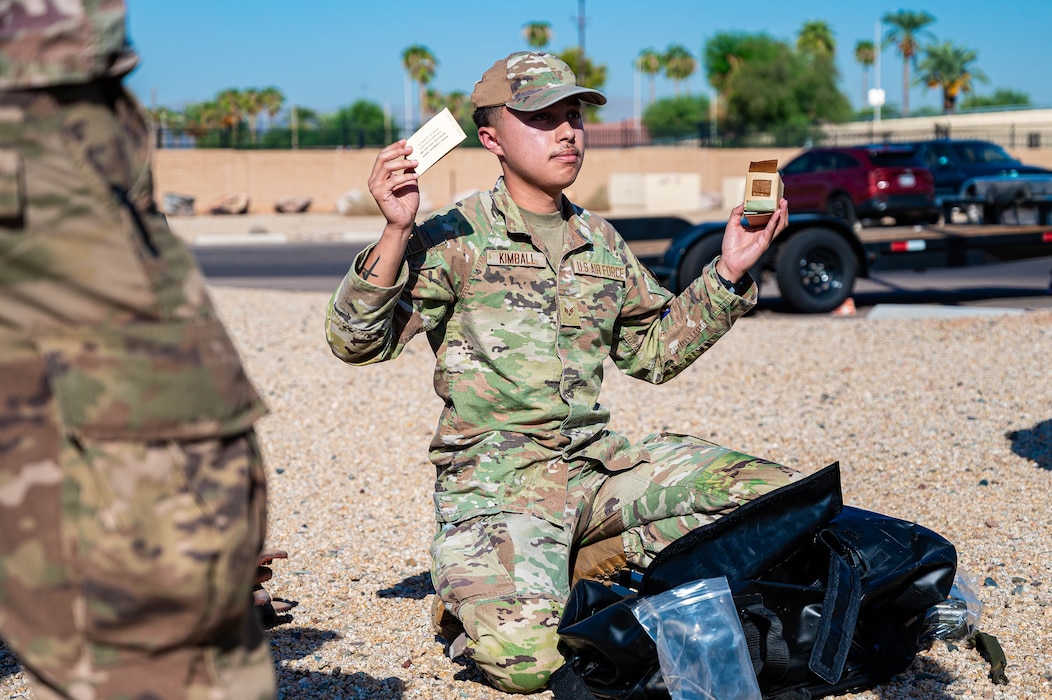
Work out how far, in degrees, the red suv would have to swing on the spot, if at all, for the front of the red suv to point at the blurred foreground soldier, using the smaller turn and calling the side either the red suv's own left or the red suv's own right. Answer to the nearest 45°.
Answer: approximately 135° to the red suv's own left

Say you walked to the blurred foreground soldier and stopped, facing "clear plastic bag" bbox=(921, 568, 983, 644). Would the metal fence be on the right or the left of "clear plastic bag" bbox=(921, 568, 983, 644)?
left

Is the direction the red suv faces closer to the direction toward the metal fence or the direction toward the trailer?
the metal fence

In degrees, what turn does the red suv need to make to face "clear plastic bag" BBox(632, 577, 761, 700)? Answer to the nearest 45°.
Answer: approximately 135° to its left

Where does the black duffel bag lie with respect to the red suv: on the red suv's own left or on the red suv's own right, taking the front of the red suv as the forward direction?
on the red suv's own left

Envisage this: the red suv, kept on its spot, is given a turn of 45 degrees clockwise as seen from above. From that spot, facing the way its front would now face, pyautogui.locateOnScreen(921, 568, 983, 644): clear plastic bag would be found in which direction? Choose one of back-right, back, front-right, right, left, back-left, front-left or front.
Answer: back

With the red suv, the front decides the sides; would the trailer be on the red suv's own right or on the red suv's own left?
on the red suv's own left

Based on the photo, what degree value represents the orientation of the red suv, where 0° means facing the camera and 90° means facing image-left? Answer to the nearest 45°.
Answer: approximately 135°
